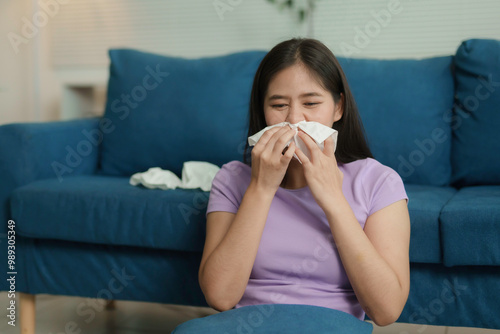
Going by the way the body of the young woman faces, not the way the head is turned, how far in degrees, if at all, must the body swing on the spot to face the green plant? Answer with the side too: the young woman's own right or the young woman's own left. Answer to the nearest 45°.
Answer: approximately 180°

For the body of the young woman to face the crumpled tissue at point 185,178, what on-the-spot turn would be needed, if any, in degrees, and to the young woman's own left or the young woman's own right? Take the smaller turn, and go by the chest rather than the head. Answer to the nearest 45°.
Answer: approximately 135° to the young woman's own right

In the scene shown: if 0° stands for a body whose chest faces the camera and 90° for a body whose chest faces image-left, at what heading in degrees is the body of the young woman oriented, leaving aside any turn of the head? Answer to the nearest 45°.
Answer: approximately 0°

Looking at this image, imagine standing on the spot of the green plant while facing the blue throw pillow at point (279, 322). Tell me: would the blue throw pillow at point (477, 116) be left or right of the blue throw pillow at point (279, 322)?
left
